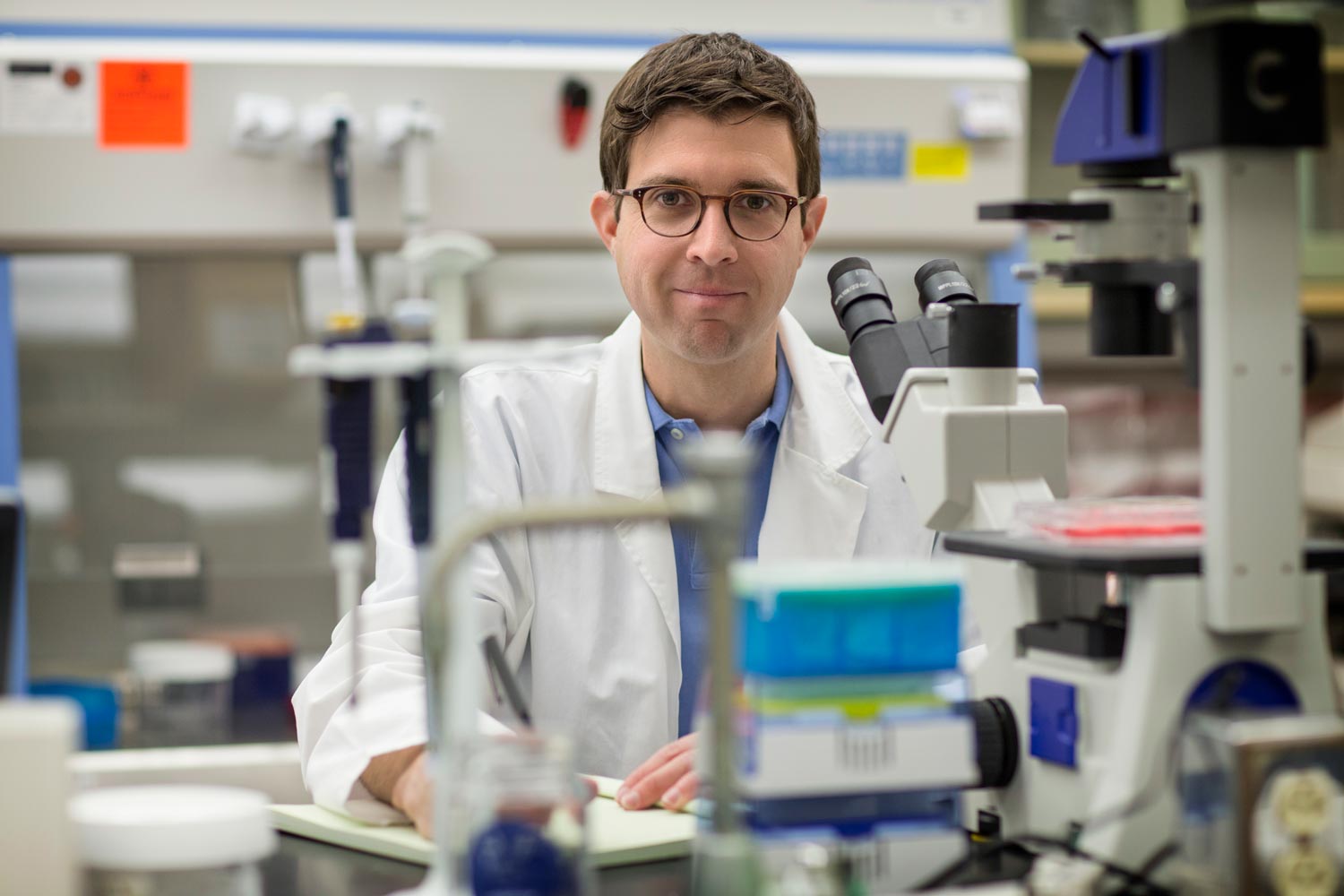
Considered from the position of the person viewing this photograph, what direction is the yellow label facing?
facing the viewer

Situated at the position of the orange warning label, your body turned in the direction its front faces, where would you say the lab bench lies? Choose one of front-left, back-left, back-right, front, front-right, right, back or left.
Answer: front

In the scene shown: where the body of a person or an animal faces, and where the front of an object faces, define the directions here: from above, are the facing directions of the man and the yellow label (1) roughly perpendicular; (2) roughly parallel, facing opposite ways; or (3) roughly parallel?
roughly parallel

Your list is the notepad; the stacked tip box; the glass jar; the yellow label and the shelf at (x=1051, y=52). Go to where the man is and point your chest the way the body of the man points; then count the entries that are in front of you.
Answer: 3

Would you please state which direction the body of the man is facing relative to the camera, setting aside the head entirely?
toward the camera

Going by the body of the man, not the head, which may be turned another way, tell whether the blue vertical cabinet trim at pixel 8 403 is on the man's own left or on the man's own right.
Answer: on the man's own right

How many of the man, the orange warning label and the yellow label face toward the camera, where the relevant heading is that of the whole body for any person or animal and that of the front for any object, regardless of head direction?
3

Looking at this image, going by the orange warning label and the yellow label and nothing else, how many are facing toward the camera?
2

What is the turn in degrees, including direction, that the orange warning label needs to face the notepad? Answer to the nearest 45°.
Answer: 0° — it already faces it

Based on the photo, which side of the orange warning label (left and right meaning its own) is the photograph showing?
front

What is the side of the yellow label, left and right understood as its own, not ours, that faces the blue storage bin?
right
